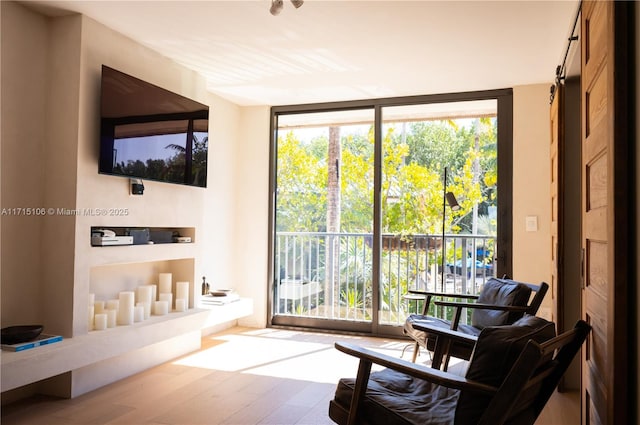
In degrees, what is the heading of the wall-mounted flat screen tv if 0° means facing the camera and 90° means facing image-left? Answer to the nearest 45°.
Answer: approximately 315°

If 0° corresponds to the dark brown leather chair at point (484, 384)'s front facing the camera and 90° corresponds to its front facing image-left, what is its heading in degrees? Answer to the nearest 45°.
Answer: approximately 135°

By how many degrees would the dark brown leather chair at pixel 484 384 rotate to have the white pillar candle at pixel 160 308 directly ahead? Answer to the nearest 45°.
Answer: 0° — it already faces it

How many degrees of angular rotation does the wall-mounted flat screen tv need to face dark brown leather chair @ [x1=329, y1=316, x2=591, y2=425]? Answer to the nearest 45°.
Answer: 0° — it already faces it
